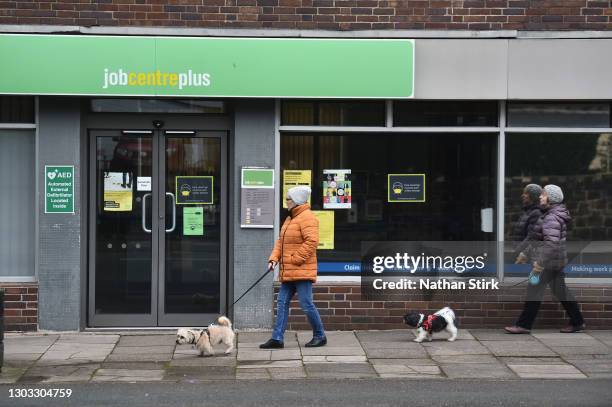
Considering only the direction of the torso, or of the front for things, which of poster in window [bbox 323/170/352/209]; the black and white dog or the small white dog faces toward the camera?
the poster in window

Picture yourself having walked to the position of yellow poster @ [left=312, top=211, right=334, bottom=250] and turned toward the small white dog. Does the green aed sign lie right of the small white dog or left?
right

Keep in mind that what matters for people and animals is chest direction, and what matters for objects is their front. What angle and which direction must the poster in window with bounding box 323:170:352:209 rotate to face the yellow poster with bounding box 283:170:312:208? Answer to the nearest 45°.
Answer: approximately 90° to its right

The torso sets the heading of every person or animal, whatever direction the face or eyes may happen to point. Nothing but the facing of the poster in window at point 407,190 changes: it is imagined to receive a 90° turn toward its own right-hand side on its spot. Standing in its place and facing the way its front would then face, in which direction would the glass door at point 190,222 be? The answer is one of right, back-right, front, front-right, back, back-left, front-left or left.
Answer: front

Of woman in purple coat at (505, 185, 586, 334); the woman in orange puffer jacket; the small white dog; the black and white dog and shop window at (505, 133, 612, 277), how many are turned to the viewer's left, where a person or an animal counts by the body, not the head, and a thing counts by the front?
4

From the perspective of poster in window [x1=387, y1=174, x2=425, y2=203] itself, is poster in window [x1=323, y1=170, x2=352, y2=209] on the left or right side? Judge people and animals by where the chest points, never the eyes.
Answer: on its right

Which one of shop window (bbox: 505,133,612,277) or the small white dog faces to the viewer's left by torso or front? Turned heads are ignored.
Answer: the small white dog

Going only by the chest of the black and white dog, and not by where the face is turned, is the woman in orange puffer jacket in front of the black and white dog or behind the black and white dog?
in front

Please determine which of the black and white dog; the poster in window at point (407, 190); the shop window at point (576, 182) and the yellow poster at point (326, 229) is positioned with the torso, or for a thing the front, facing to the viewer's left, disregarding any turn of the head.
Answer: the black and white dog

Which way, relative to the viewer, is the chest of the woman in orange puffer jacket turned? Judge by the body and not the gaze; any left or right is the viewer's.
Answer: facing to the left of the viewer

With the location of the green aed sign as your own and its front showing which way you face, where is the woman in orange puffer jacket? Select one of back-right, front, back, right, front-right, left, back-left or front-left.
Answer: front-left

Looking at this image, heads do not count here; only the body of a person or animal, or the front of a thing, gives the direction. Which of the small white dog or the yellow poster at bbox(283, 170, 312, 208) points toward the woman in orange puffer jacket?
the yellow poster

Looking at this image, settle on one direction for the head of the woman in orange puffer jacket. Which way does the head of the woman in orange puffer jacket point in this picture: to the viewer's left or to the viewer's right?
to the viewer's left

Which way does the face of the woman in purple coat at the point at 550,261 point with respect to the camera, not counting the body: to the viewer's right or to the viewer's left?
to the viewer's left

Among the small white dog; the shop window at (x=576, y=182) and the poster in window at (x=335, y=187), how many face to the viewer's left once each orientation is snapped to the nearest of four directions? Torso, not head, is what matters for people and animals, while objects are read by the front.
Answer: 1

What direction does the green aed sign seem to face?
toward the camera

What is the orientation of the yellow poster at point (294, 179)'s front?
toward the camera

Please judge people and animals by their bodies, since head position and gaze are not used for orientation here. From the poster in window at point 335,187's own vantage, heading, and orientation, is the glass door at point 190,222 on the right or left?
on its right

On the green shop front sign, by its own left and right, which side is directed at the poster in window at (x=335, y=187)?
left

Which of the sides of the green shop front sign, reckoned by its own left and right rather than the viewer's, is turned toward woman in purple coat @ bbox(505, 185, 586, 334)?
left
